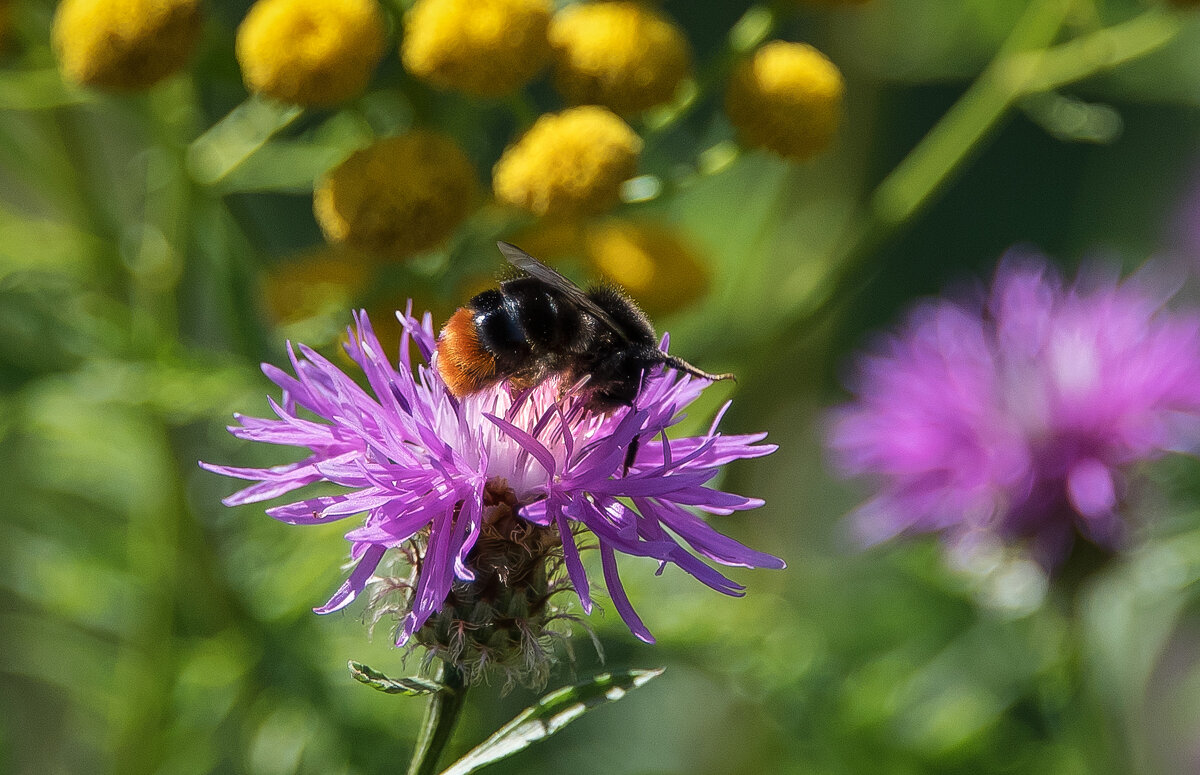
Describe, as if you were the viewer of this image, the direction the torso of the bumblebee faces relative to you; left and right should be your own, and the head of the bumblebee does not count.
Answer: facing to the right of the viewer
